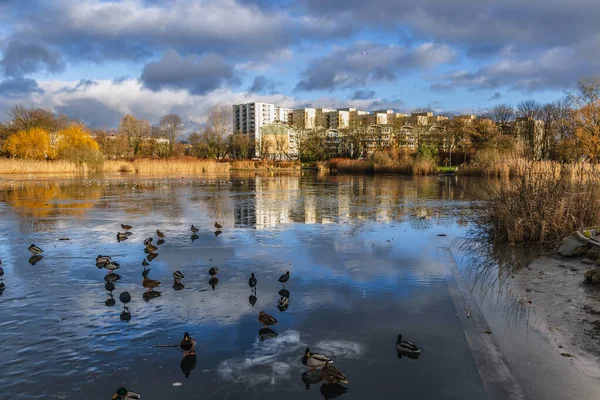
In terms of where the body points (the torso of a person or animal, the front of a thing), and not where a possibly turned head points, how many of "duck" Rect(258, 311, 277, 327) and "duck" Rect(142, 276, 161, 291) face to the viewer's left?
2

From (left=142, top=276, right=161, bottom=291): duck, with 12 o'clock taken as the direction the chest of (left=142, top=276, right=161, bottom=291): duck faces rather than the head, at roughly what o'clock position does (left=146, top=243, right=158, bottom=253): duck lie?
(left=146, top=243, right=158, bottom=253): duck is roughly at 3 o'clock from (left=142, top=276, right=161, bottom=291): duck.

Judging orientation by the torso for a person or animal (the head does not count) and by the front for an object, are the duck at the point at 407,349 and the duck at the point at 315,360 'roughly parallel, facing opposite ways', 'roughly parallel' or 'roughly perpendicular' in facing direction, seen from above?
roughly parallel

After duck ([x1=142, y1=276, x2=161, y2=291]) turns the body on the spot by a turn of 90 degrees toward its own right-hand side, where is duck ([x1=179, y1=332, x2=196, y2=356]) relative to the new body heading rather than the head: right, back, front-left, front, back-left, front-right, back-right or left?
back

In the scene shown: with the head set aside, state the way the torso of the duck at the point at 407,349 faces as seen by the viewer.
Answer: to the viewer's left

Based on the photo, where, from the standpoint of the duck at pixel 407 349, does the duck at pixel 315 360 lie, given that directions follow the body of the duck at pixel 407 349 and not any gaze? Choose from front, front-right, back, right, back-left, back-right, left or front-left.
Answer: front-left

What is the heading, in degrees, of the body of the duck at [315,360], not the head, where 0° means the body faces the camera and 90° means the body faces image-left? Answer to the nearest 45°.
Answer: approximately 90°

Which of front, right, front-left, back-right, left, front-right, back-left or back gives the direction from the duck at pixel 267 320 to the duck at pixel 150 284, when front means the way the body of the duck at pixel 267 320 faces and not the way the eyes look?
front-right

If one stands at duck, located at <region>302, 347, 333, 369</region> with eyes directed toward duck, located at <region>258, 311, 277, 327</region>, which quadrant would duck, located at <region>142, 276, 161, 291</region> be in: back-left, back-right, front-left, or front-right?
front-left

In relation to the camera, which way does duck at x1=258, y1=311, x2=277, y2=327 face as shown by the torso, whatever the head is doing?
to the viewer's left

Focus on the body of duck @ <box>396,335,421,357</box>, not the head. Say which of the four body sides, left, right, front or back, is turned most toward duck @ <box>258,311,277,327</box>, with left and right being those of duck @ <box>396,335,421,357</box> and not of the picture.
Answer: front

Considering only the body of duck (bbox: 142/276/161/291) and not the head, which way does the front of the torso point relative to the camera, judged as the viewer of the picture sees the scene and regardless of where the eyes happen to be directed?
to the viewer's left

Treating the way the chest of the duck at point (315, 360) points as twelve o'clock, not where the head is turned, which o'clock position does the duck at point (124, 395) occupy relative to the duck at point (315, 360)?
the duck at point (124, 395) is roughly at 11 o'clock from the duck at point (315, 360).

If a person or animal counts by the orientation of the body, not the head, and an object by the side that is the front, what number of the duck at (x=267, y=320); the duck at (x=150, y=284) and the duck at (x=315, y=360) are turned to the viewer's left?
3

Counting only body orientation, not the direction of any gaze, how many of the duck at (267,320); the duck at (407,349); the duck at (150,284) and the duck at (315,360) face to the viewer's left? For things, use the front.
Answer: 4
